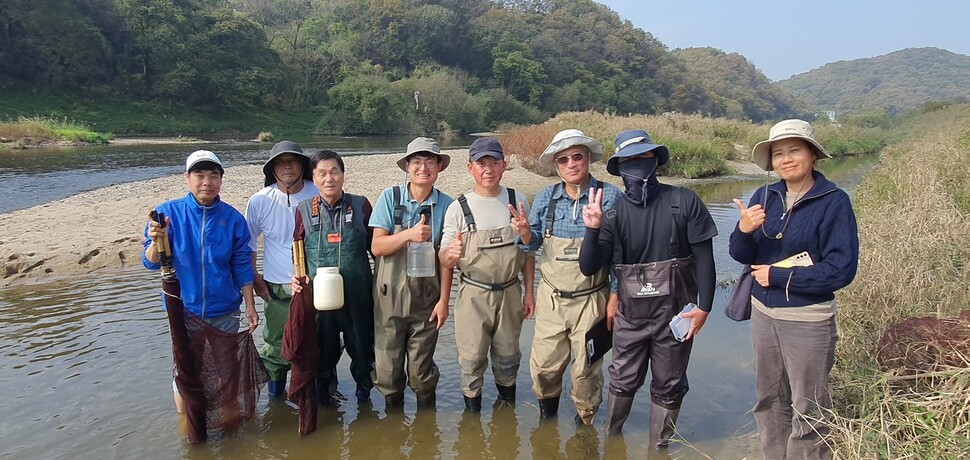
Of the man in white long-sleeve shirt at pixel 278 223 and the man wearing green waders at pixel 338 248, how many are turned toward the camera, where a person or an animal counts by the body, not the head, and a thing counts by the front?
2

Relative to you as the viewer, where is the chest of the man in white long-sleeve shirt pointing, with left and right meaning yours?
facing the viewer

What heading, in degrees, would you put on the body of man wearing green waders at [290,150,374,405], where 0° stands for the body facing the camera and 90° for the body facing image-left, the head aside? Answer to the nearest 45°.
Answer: approximately 0°

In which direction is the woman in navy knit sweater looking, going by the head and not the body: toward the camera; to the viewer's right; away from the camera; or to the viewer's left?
toward the camera

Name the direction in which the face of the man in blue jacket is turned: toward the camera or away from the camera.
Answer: toward the camera

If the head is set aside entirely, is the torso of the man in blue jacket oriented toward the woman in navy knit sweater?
no

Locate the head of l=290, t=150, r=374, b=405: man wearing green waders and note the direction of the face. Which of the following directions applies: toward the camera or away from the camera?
toward the camera

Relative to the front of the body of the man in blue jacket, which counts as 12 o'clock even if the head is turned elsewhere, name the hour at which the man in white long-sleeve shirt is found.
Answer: The man in white long-sleeve shirt is roughly at 8 o'clock from the man in blue jacket.

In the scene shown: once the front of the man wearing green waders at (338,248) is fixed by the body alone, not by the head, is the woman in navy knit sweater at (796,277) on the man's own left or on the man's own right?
on the man's own left

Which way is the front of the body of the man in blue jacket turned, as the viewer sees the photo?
toward the camera

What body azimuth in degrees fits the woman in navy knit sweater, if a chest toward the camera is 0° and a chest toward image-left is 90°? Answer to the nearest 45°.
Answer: approximately 45°

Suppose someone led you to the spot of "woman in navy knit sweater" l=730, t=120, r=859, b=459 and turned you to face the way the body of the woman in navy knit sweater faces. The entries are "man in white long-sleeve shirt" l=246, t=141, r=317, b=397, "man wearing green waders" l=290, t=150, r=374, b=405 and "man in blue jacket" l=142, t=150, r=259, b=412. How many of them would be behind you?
0

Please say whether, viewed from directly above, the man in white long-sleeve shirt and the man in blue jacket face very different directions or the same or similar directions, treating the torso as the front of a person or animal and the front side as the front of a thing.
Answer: same or similar directions

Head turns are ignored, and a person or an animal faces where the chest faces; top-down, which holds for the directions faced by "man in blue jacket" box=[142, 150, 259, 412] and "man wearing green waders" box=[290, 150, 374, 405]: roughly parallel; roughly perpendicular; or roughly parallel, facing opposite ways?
roughly parallel

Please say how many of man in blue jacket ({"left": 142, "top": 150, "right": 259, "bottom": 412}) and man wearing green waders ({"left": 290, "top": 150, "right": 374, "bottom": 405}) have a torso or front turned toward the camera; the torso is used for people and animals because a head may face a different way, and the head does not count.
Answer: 2

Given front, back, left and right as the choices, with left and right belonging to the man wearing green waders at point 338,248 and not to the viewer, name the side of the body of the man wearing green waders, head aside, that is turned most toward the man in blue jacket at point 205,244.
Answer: right

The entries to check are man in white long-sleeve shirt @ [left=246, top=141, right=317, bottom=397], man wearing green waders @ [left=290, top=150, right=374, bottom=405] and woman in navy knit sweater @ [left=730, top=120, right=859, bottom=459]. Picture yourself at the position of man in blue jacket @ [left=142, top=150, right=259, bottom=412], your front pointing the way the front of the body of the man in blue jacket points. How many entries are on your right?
0

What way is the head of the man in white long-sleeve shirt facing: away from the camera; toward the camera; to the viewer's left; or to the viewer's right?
toward the camera
